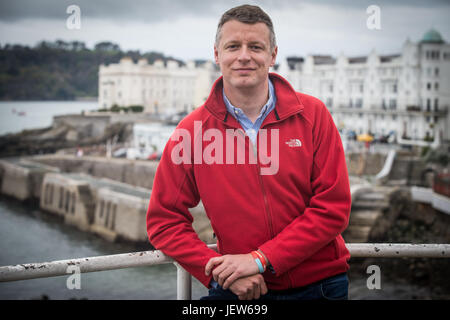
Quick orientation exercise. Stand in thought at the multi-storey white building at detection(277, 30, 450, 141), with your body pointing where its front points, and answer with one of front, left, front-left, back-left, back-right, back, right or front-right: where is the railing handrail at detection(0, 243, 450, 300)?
front-left

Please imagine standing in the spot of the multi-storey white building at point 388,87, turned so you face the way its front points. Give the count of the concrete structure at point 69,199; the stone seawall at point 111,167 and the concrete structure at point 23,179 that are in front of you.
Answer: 3

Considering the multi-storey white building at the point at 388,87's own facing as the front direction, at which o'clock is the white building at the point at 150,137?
The white building is roughly at 1 o'clock from the multi-storey white building.

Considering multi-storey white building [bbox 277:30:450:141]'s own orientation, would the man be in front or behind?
in front

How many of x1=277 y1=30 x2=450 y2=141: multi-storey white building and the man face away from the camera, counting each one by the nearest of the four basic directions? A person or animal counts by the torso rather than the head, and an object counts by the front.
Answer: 0

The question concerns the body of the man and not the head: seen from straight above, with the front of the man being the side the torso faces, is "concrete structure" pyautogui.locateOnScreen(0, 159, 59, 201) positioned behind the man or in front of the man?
behind

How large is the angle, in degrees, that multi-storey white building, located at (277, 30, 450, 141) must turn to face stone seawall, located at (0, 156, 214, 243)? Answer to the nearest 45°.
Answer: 0° — it already faces it

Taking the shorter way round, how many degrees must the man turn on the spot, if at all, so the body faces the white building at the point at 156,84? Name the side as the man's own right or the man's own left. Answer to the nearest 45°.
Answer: approximately 180°

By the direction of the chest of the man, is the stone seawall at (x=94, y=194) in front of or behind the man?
behind

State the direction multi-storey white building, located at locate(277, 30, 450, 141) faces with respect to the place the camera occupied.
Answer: facing the viewer and to the left of the viewer

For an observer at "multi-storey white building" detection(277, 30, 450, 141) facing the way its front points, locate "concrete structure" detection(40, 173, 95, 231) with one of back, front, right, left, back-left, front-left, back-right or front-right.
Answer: front

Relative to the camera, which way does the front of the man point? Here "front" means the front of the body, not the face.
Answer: toward the camera

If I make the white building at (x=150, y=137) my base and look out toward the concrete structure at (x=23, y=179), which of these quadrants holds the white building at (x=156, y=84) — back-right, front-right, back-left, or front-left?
back-right
